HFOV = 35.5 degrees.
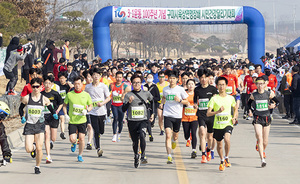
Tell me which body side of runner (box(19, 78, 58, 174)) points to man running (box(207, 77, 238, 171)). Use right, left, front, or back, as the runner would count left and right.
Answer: left

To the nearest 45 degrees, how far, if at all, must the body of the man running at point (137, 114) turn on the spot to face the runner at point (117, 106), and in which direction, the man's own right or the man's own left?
approximately 180°

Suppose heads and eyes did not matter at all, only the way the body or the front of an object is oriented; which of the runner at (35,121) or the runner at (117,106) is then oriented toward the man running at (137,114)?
the runner at (117,106)

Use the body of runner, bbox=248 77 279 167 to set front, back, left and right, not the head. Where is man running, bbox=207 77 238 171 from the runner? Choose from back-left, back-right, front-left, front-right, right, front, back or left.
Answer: front-right

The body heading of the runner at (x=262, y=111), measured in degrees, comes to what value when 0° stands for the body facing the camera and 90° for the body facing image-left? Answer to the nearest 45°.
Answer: approximately 0°

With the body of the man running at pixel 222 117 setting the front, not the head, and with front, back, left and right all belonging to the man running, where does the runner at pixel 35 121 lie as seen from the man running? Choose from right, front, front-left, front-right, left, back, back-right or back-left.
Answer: right

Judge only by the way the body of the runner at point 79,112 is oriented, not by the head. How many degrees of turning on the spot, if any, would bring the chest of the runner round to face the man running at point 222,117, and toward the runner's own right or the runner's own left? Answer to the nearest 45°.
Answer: approximately 45° to the runner's own left
